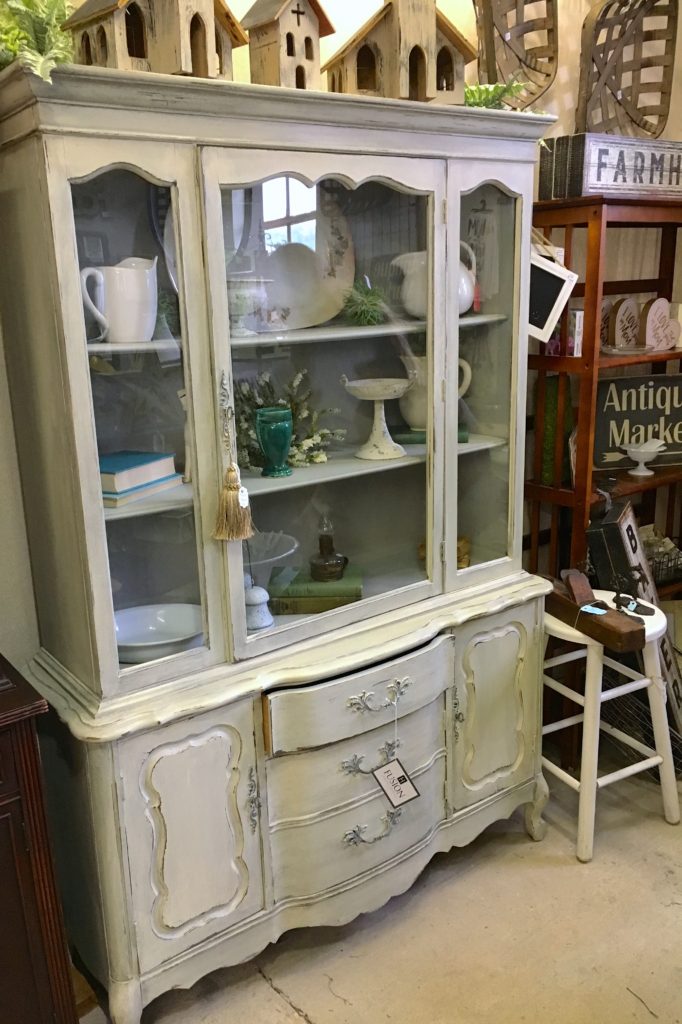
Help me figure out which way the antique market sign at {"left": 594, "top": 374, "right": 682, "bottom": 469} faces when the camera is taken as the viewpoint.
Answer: facing the viewer

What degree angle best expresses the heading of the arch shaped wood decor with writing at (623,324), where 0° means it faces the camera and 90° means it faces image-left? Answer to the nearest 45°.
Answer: approximately 315°

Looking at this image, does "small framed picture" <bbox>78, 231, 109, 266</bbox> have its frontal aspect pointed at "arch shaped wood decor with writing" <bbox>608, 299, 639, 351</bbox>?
no

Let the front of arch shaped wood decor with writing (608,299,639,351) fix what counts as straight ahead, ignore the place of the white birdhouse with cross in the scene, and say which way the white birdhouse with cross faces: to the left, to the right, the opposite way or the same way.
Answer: the same way

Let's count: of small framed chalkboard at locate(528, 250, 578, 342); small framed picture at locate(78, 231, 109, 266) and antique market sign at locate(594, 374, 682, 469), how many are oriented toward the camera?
3

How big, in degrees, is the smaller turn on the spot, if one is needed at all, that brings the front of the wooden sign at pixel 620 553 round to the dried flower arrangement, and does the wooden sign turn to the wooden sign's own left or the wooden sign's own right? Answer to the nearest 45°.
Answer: approximately 90° to the wooden sign's own right

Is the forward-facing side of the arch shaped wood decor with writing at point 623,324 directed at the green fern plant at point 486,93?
no

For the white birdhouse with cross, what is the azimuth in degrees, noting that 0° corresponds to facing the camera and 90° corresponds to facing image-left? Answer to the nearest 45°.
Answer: approximately 315°

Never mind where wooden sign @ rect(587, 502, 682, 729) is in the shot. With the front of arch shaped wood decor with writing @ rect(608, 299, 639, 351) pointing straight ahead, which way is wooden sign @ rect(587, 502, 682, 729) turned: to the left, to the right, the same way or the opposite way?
the same way

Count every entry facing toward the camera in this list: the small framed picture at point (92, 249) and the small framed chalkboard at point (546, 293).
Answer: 2

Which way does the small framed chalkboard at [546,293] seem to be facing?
toward the camera
